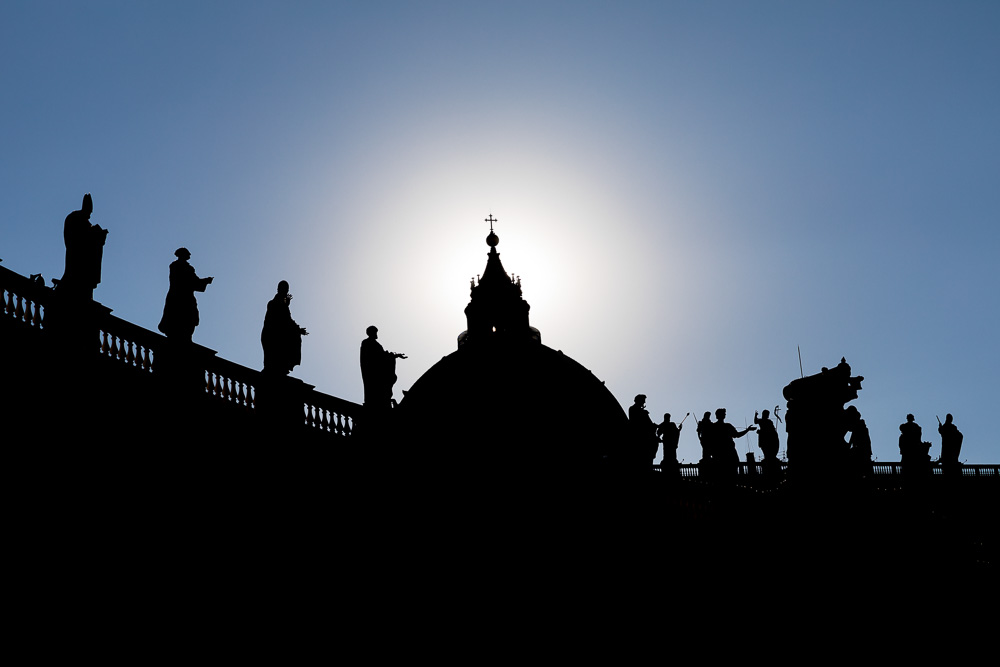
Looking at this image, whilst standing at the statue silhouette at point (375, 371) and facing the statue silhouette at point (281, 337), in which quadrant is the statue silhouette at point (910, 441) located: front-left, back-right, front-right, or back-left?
back-left

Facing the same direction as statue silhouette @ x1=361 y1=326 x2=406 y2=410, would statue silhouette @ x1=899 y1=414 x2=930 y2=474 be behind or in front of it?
in front

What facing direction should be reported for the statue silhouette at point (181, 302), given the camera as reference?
facing to the right of the viewer

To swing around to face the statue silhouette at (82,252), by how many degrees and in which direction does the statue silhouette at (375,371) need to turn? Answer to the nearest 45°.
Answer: approximately 135° to its right

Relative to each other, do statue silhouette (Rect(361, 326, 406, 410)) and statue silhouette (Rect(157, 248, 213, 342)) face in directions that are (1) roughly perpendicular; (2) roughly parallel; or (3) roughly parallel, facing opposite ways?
roughly parallel

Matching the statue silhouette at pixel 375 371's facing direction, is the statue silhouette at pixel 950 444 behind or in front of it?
in front

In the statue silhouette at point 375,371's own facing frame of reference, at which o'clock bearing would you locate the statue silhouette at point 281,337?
the statue silhouette at point 281,337 is roughly at 4 o'clock from the statue silhouette at point 375,371.

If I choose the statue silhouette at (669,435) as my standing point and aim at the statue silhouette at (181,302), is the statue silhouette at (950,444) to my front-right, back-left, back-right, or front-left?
back-left
